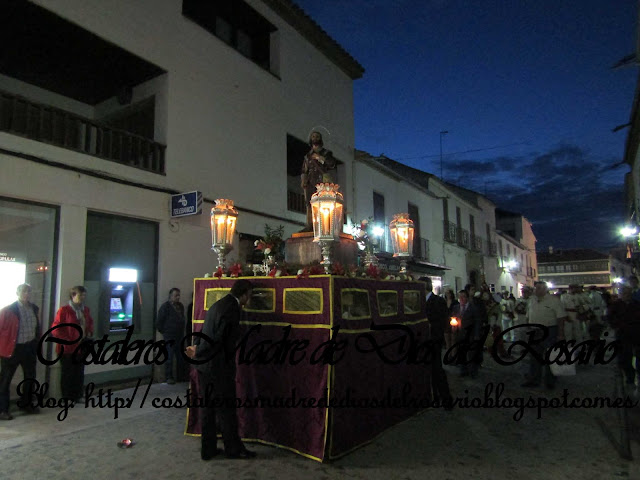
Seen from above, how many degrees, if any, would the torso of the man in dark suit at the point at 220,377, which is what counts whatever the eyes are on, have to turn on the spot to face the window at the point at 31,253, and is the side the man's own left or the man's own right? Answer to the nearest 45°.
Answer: approximately 135° to the man's own left

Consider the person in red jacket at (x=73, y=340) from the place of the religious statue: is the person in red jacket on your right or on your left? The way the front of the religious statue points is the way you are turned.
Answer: on your right

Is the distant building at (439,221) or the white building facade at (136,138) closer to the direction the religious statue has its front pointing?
the white building facade

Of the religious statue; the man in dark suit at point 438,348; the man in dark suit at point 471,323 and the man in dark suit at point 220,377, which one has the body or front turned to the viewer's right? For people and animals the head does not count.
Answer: the man in dark suit at point 220,377

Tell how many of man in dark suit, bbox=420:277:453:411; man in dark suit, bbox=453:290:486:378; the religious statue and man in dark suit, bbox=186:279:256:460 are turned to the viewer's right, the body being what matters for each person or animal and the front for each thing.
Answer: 1

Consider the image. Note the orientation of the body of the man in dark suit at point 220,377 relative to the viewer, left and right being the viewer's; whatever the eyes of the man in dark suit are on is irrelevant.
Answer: facing to the right of the viewer

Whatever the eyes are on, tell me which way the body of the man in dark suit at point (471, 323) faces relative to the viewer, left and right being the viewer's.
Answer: facing the viewer and to the left of the viewer

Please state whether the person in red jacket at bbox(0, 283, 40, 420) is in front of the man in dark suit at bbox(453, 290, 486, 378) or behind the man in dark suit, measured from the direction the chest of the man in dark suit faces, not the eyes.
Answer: in front

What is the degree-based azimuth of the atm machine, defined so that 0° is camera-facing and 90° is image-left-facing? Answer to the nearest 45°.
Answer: approximately 315°

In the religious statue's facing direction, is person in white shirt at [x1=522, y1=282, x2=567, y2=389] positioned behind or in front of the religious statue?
behind
